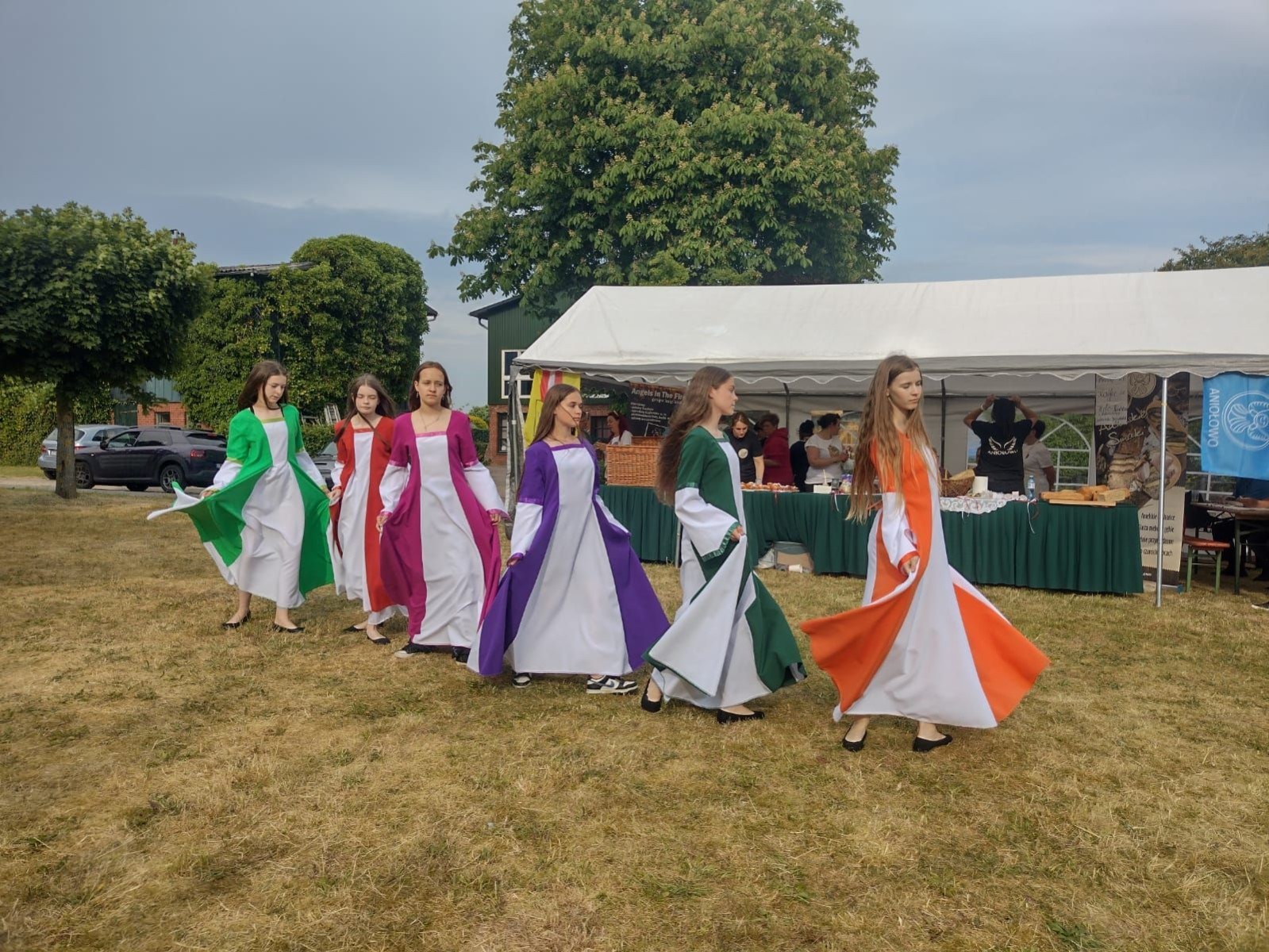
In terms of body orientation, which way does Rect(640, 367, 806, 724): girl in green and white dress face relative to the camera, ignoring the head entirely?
to the viewer's right

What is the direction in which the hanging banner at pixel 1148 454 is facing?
toward the camera

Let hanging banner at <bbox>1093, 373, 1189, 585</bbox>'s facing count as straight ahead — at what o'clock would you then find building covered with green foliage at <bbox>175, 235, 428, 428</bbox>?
The building covered with green foliage is roughly at 4 o'clock from the hanging banner.

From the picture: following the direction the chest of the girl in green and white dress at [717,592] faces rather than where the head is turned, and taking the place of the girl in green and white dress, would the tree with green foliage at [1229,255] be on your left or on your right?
on your left

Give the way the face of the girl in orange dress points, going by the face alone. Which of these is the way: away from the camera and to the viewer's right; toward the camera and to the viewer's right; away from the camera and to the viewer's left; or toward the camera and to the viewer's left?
toward the camera and to the viewer's right

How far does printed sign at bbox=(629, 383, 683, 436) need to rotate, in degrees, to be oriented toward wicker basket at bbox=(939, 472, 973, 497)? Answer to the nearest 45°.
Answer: approximately 45° to its left

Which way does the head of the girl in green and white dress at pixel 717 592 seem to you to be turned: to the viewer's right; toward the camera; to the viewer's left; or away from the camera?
to the viewer's right

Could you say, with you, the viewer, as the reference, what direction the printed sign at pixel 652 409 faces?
facing the viewer

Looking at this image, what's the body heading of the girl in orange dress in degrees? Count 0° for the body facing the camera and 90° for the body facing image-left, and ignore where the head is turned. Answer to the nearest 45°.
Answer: approximately 315°

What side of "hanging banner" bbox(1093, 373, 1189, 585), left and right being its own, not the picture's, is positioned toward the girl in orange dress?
front
